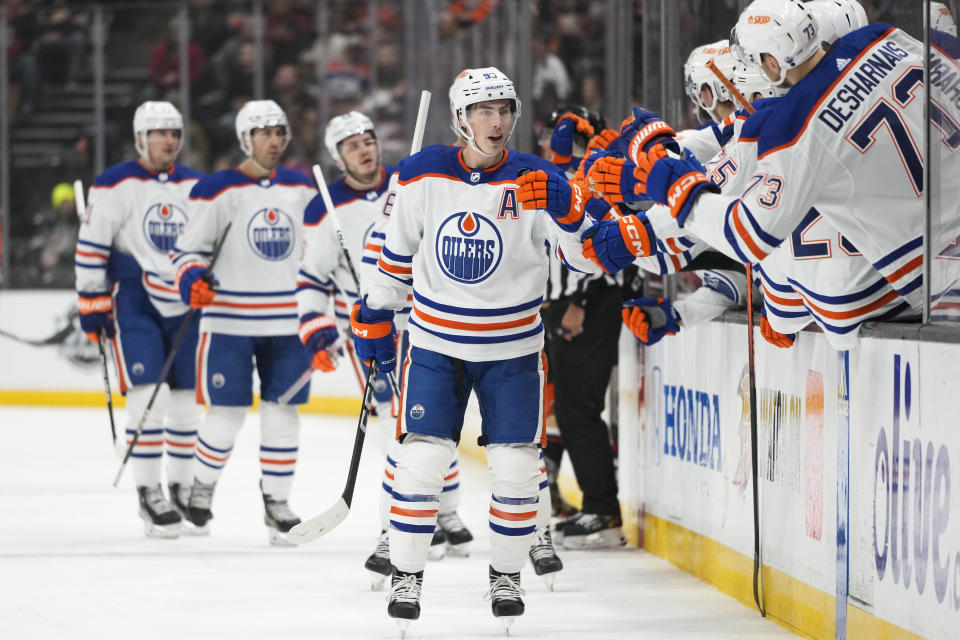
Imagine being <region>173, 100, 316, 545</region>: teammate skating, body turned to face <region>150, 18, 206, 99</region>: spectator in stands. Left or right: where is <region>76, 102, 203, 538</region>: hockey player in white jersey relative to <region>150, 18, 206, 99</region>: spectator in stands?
left

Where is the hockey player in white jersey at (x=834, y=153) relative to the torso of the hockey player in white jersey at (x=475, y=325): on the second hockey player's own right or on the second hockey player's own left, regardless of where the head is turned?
on the second hockey player's own left

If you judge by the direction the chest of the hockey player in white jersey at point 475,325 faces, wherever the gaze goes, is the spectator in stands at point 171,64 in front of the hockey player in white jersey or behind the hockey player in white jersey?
behind

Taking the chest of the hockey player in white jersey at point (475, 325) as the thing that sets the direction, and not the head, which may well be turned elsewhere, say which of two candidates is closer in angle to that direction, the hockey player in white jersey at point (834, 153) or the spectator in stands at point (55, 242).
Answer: the hockey player in white jersey

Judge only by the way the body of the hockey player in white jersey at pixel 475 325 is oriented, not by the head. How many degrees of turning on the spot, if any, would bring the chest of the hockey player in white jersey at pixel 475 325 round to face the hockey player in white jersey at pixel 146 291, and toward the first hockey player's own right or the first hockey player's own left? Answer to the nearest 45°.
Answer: approximately 135° to the first hockey player's own right

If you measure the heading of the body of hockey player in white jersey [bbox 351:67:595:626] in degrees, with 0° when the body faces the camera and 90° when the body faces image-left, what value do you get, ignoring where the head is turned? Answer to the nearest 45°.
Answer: approximately 0°

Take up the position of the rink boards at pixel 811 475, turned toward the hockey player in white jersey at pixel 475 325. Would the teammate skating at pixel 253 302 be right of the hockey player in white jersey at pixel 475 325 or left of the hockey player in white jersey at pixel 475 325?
right

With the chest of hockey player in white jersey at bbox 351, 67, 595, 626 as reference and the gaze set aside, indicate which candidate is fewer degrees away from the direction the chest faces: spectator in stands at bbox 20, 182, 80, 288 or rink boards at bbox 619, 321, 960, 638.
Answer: the rink boards

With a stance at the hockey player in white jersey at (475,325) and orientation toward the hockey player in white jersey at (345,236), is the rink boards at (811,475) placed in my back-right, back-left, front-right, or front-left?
back-right

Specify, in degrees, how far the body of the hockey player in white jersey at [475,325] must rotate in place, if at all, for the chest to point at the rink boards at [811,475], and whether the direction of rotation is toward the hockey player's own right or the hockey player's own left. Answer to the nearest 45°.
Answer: approximately 90° to the hockey player's own left

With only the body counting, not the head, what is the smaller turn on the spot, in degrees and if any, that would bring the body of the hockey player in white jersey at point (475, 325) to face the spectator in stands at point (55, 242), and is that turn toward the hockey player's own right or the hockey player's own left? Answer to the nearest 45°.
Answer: approximately 135° to the hockey player's own right
